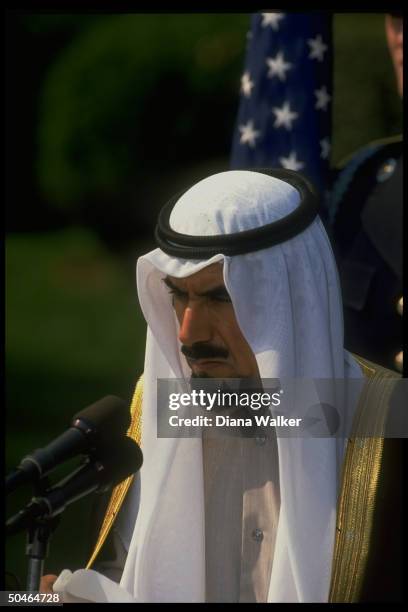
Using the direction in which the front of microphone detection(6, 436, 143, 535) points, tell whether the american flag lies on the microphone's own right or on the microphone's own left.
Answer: on the microphone's own left

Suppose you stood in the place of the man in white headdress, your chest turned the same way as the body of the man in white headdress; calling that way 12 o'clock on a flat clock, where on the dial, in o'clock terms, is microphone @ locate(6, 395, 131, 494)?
The microphone is roughly at 12 o'clock from the man in white headdress.

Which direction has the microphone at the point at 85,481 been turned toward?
to the viewer's right

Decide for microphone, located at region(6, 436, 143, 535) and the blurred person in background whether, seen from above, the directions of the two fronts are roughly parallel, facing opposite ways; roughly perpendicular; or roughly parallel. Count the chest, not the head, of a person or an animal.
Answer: roughly perpendicular

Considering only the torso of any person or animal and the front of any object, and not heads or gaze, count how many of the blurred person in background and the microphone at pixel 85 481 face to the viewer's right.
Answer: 1

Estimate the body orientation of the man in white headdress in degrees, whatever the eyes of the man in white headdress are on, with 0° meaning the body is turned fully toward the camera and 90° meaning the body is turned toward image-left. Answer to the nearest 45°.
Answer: approximately 45°

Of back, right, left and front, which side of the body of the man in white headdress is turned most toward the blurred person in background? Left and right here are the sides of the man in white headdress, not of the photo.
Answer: back

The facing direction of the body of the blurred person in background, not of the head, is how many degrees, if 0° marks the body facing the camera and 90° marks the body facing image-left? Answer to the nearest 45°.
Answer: approximately 0°
